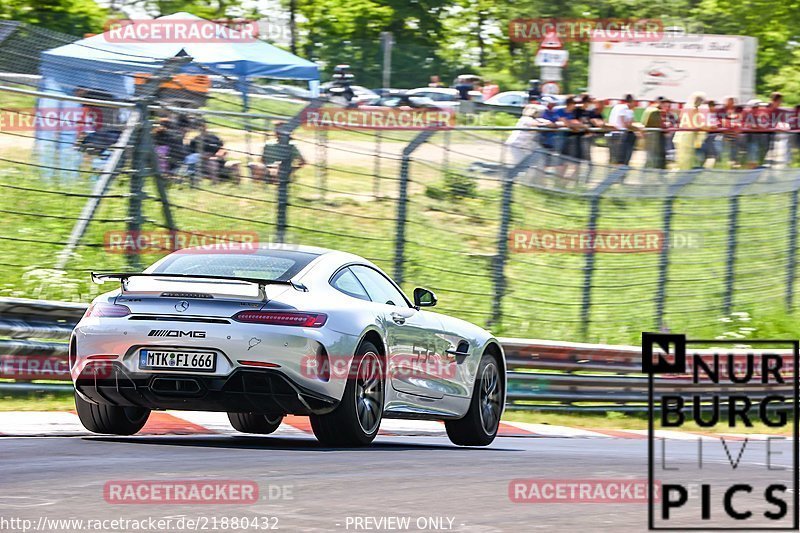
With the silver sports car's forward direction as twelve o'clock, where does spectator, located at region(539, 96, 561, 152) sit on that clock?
The spectator is roughly at 11 o'clock from the silver sports car.

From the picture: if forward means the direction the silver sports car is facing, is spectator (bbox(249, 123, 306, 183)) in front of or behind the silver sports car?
in front

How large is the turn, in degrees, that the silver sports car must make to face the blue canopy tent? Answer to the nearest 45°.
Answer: approximately 45° to its left

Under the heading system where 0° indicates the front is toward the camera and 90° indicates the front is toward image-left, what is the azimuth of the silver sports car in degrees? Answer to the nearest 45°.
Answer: approximately 225°

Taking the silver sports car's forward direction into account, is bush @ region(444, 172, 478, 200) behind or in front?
in front

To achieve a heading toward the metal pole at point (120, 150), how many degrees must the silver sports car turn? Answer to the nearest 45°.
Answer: approximately 45° to its left

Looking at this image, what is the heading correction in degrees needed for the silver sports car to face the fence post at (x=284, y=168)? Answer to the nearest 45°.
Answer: approximately 45° to its left

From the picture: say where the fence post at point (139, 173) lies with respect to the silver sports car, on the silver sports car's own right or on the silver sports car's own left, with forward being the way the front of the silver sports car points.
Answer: on the silver sports car's own left

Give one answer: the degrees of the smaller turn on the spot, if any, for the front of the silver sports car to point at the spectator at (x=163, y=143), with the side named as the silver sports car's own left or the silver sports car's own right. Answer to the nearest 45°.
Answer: approximately 45° to the silver sports car's own left

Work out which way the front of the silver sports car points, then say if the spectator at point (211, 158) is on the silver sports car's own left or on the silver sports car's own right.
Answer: on the silver sports car's own left

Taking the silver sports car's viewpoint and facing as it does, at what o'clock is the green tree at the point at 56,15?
The green tree is roughly at 10 o'clock from the silver sports car.
